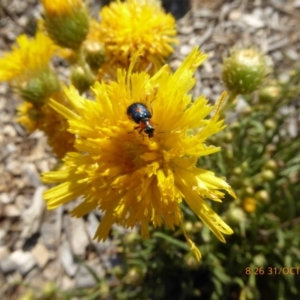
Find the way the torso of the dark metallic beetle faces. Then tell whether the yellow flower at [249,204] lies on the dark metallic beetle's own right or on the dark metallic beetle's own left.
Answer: on the dark metallic beetle's own left

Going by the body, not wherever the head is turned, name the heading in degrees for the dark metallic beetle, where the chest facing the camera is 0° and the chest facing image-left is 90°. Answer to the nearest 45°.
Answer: approximately 315°

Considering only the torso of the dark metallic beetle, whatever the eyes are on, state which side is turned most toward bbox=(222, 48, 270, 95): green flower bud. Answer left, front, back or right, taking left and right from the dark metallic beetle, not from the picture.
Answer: left
